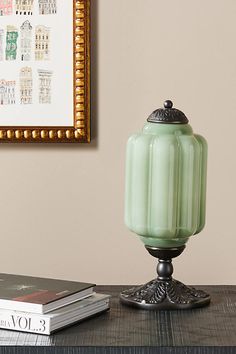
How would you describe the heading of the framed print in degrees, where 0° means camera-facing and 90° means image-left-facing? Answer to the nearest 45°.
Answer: approximately 0°
